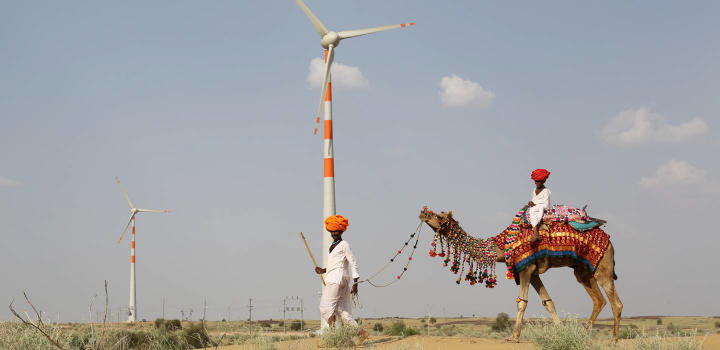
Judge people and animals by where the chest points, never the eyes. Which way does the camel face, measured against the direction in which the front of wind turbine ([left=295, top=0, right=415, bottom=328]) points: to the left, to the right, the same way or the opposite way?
to the right

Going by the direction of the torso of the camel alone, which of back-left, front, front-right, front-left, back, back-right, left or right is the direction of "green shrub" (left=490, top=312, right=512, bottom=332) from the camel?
right

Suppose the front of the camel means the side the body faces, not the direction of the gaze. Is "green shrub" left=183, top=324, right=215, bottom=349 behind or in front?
in front

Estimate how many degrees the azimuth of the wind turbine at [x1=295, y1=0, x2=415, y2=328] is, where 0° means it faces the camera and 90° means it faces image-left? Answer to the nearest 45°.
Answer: approximately 0°

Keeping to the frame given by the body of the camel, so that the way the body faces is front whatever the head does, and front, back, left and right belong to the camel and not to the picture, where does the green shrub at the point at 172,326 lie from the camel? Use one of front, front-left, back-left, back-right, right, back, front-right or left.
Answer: front-right

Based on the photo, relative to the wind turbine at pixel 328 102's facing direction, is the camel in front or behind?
in front

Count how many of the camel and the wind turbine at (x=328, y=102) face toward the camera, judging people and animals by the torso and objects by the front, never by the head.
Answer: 1

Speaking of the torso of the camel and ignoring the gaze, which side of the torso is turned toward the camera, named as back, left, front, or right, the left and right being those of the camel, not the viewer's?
left
